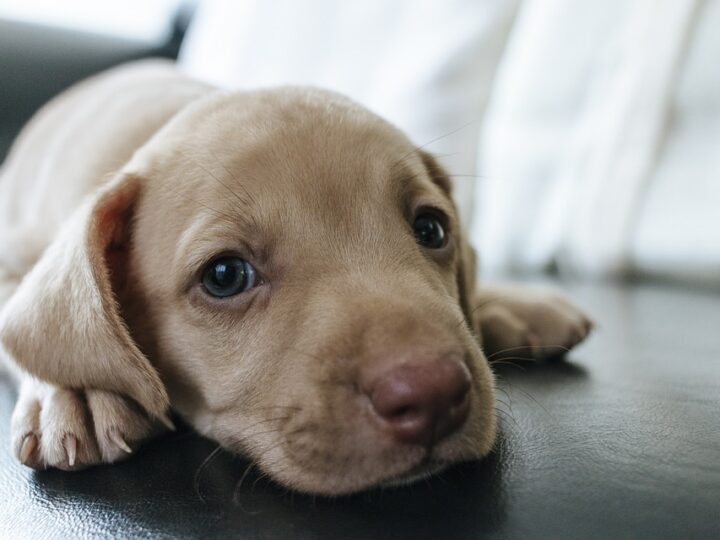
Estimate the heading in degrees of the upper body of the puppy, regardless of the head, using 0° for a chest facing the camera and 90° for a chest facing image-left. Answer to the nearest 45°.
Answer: approximately 315°
